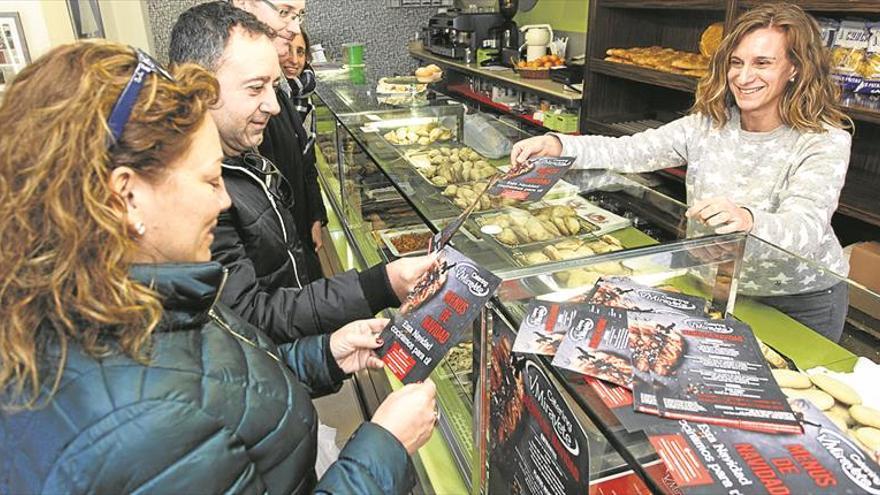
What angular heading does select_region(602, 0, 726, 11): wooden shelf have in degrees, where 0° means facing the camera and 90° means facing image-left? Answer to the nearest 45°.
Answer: approximately 0°

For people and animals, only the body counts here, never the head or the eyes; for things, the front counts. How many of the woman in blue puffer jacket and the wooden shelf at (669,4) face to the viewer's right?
1

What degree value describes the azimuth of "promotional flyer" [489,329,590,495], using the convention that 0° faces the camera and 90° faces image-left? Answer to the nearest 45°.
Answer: approximately 45°

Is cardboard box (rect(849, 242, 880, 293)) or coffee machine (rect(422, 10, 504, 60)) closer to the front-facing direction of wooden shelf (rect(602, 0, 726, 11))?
the cardboard box

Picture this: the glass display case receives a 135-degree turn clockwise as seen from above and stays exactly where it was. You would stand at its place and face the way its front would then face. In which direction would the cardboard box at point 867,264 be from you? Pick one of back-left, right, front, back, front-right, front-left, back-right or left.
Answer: front-right

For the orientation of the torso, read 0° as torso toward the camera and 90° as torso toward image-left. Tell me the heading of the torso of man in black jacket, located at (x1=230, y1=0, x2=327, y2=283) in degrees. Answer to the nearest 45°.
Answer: approximately 315°

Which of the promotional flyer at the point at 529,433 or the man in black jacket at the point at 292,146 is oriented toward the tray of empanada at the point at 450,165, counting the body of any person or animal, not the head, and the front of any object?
the man in black jacket

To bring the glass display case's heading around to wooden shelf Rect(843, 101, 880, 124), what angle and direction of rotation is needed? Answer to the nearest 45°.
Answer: approximately 180°

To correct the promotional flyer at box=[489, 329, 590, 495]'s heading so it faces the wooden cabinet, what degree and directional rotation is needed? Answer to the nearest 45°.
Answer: approximately 135° to its right

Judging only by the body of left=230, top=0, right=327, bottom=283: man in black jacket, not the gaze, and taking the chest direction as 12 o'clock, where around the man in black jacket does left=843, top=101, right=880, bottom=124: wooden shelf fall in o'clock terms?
The wooden shelf is roughly at 11 o'clock from the man in black jacket.
